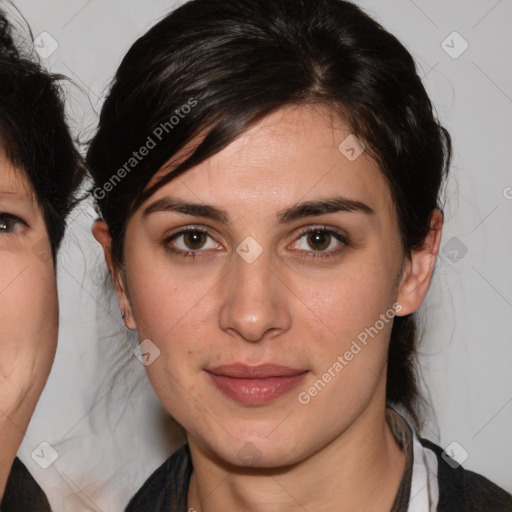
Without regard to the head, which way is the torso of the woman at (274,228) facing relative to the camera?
toward the camera

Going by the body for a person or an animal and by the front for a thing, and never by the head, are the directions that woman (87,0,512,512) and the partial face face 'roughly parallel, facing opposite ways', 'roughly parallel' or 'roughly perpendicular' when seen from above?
roughly parallel

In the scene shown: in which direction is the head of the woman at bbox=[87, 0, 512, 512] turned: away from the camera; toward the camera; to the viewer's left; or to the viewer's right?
toward the camera

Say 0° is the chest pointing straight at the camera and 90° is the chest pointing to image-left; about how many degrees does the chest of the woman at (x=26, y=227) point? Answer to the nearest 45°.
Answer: approximately 0°

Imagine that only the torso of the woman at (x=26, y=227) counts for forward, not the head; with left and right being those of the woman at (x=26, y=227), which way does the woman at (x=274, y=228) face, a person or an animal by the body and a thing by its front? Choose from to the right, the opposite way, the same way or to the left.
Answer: the same way

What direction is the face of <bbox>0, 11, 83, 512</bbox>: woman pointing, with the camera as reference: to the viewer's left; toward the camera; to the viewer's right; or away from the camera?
toward the camera

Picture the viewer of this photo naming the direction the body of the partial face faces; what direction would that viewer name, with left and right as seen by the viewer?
facing the viewer

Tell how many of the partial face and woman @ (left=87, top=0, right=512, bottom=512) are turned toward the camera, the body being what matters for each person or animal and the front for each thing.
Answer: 2
